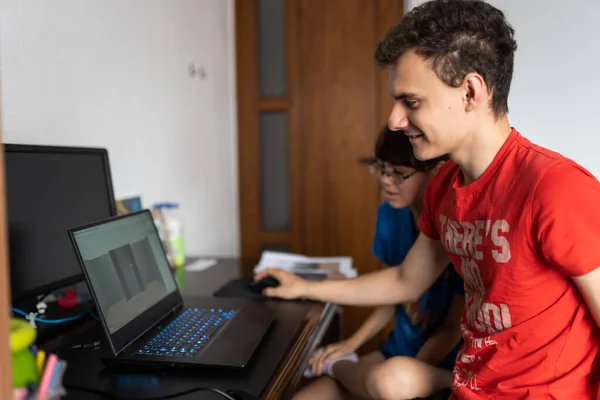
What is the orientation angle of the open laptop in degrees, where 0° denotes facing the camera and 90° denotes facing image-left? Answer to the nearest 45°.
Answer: approximately 315°

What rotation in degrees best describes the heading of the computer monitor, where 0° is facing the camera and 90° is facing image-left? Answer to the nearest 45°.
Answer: approximately 315°

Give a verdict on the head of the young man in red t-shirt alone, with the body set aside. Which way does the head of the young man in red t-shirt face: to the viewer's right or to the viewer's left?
to the viewer's left

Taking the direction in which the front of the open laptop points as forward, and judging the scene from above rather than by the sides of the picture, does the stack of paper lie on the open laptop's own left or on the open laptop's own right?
on the open laptop's own left

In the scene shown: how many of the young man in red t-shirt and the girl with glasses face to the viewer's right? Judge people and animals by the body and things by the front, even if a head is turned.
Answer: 0

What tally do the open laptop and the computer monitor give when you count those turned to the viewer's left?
0

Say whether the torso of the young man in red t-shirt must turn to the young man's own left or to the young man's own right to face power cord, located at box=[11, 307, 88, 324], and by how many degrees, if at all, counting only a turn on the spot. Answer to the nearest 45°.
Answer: approximately 45° to the young man's own right
